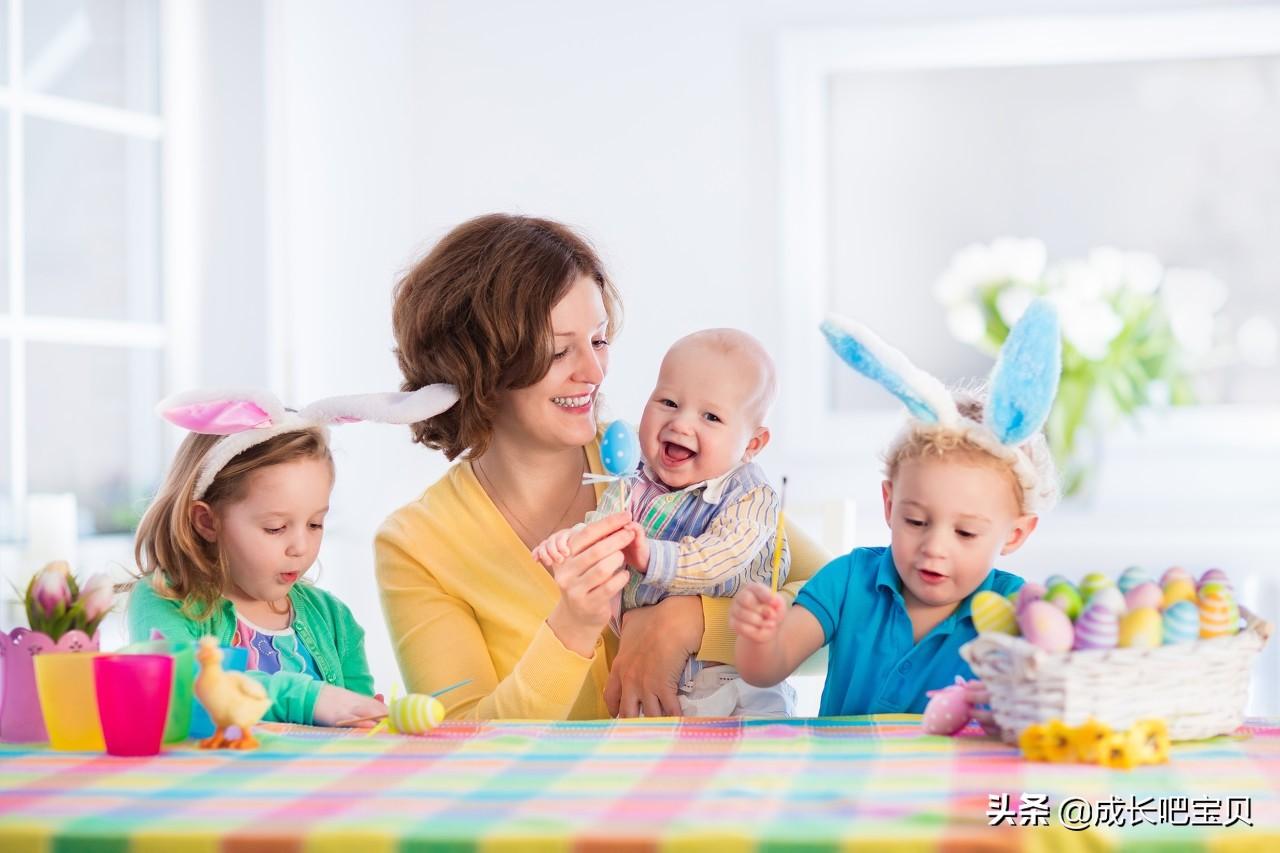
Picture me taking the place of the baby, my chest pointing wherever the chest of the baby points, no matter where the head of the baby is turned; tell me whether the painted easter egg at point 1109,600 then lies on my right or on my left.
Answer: on my left

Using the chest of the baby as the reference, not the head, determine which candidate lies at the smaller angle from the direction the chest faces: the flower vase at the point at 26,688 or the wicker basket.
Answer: the flower vase

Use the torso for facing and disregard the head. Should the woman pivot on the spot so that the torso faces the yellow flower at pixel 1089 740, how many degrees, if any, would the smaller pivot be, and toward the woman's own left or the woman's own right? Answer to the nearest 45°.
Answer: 0° — they already face it

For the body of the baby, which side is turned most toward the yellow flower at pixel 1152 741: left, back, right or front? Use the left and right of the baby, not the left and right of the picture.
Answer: left

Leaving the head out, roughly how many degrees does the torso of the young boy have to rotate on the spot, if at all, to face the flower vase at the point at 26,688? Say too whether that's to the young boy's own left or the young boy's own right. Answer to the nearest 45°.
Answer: approximately 90° to the young boy's own right

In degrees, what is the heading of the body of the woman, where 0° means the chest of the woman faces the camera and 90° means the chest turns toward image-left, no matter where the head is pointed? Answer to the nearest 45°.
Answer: approximately 315°
